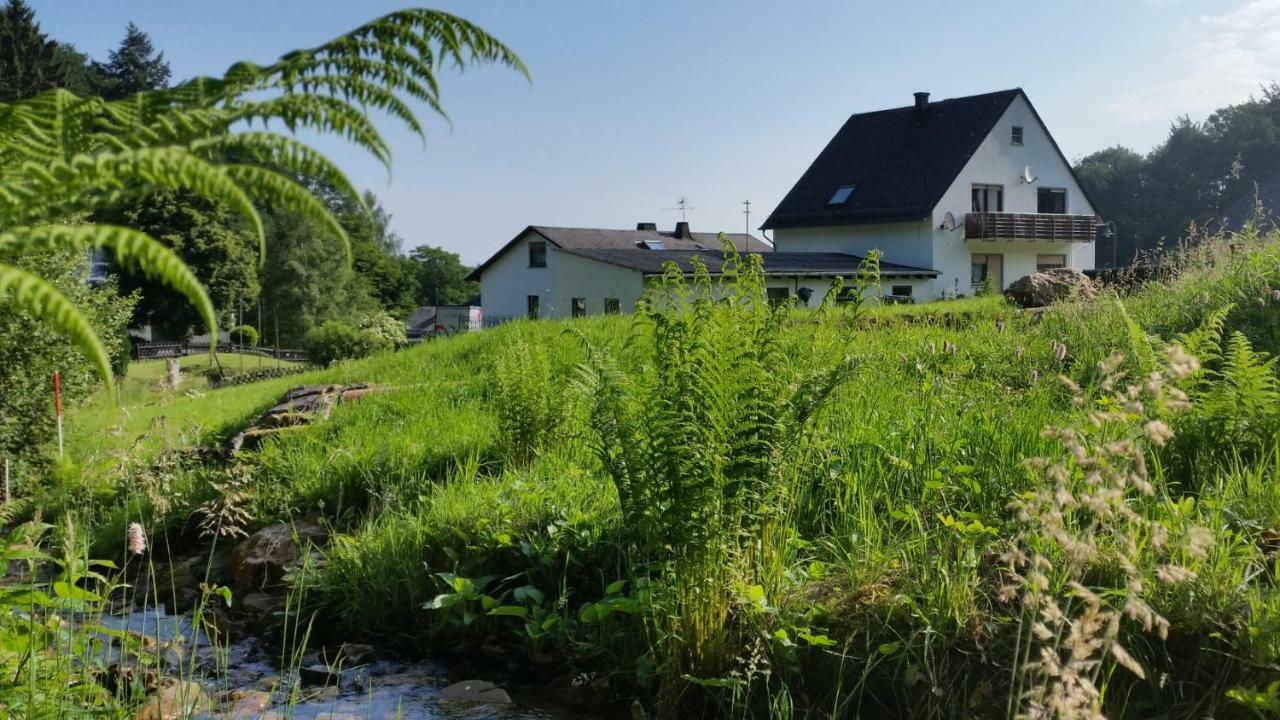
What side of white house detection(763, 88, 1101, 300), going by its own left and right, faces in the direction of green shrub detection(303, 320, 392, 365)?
right

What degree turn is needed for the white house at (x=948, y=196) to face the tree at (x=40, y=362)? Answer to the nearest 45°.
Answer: approximately 45° to its right

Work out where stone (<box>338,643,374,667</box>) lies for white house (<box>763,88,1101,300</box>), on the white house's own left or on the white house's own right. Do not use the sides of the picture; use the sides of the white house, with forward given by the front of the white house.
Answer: on the white house's own right

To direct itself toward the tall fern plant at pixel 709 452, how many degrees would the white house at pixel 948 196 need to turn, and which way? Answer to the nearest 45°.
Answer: approximately 45° to its right

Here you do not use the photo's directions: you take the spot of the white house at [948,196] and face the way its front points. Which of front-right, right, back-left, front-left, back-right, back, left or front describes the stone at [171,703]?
front-right

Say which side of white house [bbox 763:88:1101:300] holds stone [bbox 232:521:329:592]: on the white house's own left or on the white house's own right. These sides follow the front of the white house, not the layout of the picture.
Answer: on the white house's own right

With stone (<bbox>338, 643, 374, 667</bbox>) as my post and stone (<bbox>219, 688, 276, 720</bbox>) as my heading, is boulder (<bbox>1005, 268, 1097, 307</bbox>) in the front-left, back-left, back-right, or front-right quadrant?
back-left

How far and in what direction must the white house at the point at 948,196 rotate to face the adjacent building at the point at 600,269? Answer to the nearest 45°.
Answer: approximately 135° to its right

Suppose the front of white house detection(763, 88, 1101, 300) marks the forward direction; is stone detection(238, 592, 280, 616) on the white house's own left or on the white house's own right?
on the white house's own right

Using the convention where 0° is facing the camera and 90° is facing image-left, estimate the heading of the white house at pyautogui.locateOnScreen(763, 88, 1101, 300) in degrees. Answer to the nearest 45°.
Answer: approximately 315°
